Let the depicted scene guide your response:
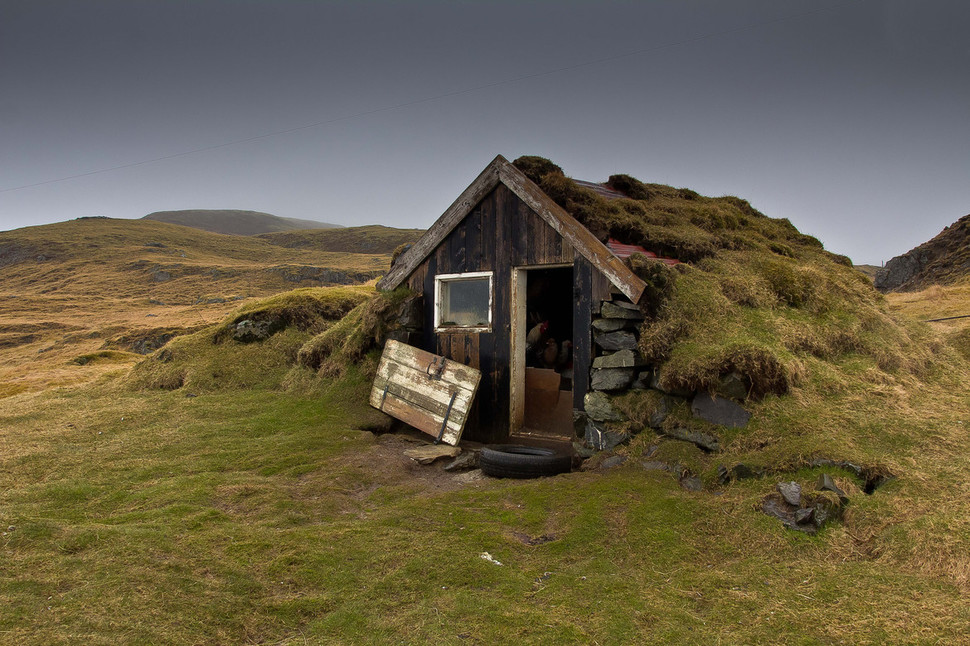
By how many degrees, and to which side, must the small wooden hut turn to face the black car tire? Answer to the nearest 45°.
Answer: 0° — it already faces it

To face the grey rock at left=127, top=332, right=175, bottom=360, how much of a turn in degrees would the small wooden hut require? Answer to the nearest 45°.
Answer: approximately 135° to its right

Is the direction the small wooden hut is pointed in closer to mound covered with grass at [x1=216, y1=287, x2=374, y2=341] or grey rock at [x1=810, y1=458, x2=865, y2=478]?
the grey rock

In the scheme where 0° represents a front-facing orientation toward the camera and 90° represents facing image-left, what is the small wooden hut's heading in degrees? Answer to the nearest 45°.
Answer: approximately 0°

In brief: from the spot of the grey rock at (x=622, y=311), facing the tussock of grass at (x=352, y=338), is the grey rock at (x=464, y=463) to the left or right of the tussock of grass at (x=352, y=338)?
left

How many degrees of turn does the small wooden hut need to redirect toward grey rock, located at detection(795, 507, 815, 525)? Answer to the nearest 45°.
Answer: approximately 45° to its left

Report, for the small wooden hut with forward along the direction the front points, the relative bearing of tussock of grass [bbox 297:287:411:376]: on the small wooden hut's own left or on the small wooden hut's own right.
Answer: on the small wooden hut's own right

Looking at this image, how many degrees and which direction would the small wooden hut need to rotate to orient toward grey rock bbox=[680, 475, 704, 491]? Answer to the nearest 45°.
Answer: approximately 45° to its left

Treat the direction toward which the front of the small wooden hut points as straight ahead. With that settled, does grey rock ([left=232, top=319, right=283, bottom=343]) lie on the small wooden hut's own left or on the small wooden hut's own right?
on the small wooden hut's own right
